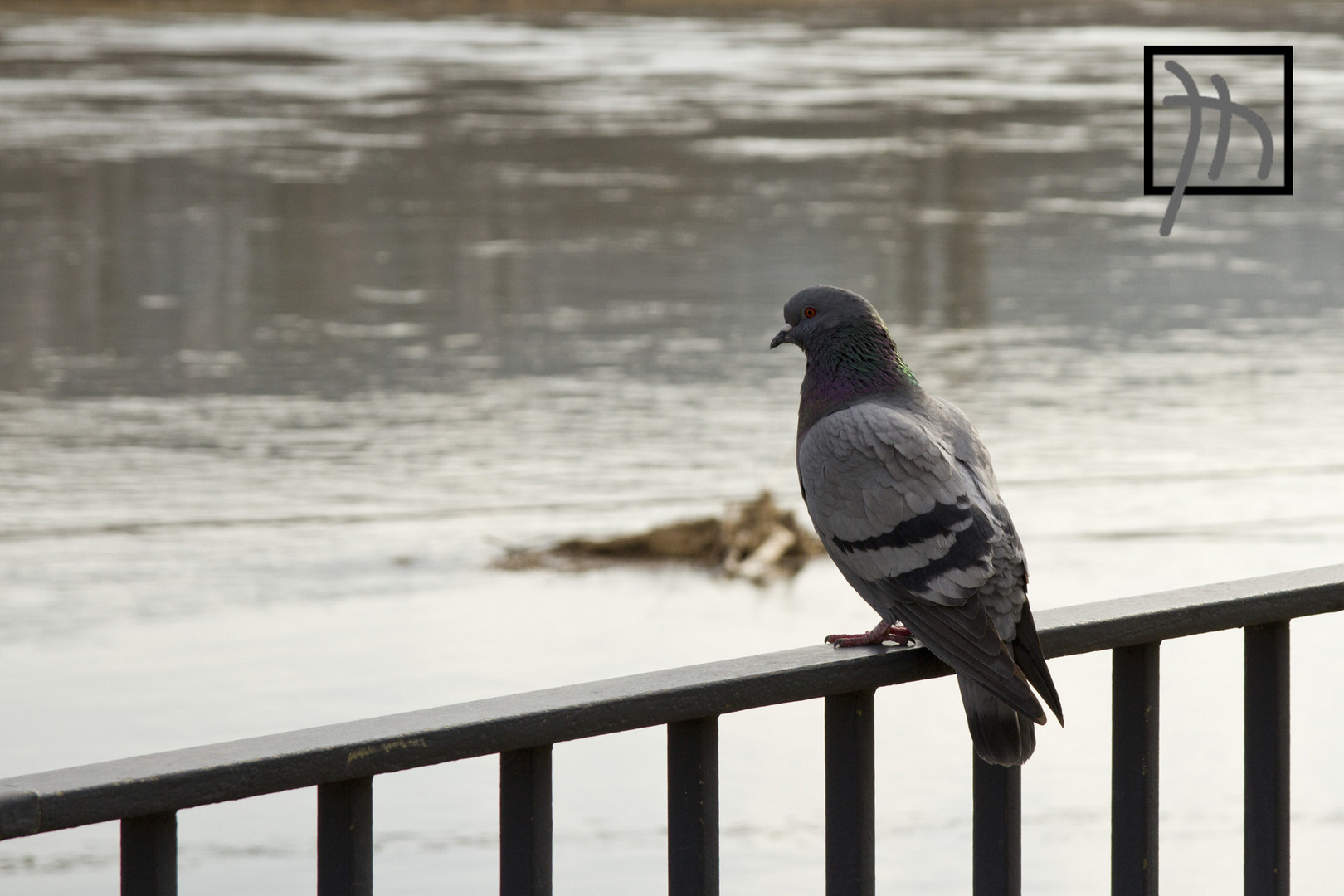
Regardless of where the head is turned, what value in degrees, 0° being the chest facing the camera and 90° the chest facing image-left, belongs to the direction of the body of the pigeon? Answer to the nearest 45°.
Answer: approximately 135°

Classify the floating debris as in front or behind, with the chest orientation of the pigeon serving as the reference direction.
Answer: in front
